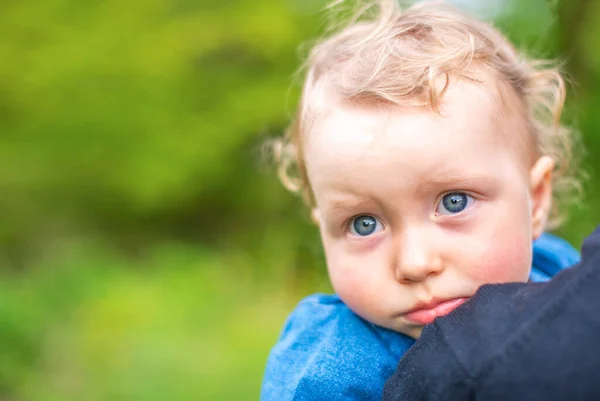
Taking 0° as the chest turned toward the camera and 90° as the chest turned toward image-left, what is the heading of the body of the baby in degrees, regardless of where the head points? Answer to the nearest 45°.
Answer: approximately 0°
